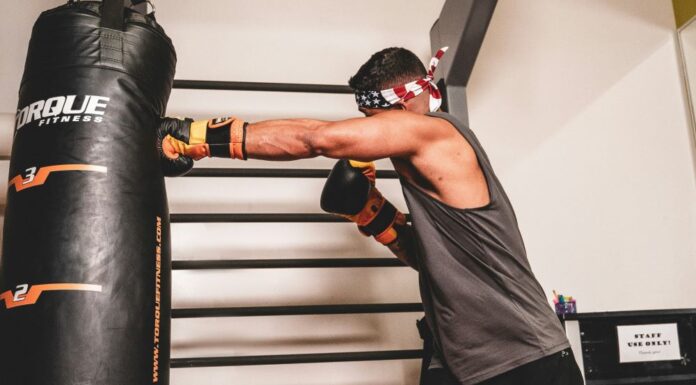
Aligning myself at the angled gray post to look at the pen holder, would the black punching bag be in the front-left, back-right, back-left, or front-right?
back-right

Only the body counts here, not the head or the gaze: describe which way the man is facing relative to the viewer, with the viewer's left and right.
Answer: facing to the left of the viewer

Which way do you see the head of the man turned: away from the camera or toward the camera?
away from the camera

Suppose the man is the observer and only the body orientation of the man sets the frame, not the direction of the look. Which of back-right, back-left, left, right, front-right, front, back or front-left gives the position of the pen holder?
back-right

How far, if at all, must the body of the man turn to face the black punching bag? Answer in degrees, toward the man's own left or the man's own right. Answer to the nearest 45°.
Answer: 0° — they already face it

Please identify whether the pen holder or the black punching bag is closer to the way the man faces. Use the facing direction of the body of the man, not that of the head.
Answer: the black punching bag
